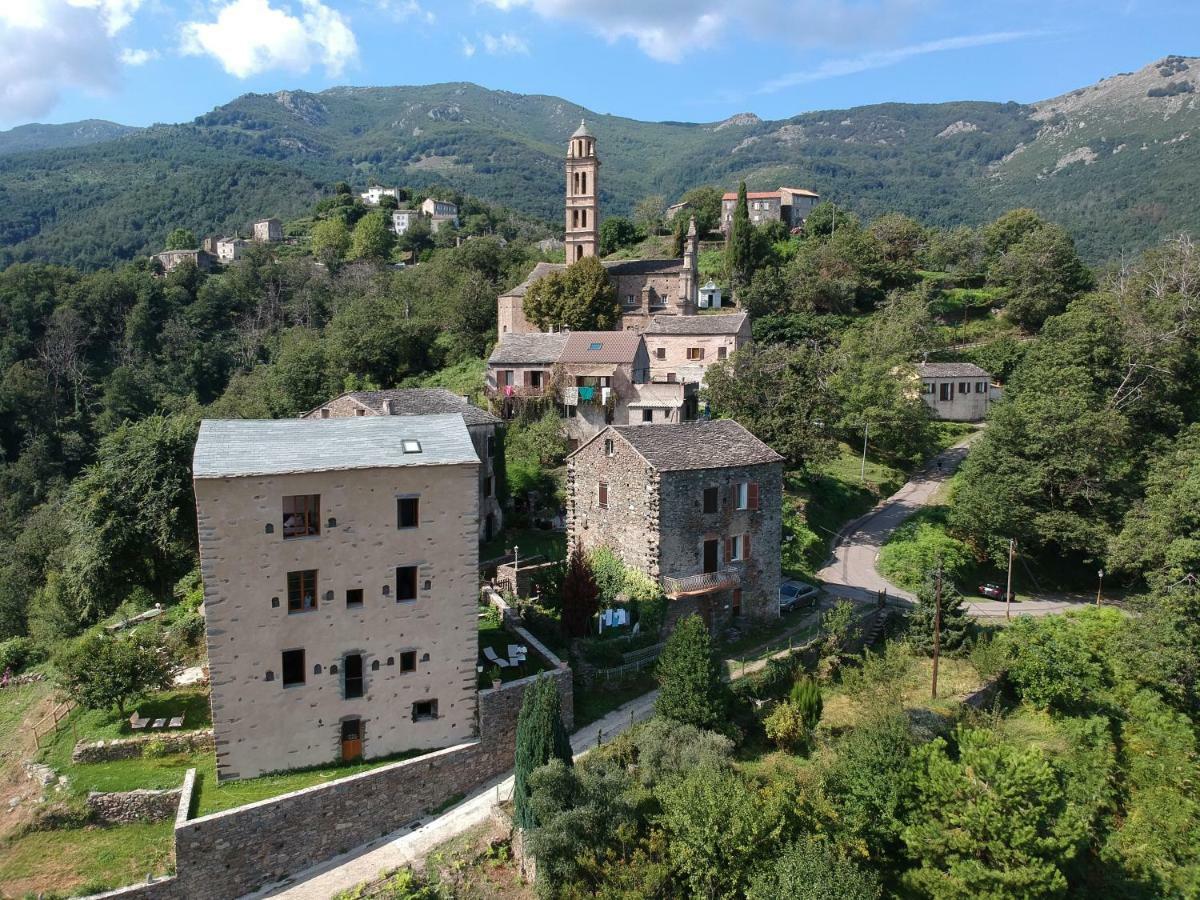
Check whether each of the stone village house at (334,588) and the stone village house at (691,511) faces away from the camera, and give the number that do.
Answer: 0

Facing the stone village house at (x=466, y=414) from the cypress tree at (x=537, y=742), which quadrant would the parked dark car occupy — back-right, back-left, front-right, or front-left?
front-right

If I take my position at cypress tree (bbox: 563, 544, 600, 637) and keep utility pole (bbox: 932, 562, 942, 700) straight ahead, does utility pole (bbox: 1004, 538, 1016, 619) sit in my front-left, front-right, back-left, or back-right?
front-left

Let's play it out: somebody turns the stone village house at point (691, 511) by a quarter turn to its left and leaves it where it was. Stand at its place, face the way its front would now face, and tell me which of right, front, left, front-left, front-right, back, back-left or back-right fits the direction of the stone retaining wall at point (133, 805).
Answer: back

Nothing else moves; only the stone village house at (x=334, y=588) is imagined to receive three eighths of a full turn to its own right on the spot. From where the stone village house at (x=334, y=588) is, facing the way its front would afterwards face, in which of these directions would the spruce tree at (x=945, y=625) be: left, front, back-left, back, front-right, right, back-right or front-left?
back-right

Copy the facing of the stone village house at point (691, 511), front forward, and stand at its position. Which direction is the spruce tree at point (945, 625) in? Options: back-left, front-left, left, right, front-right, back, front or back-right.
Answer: front-left

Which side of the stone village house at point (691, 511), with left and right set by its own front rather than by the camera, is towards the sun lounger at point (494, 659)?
right

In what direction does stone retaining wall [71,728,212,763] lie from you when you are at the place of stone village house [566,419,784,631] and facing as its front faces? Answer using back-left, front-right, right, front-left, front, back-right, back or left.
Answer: right

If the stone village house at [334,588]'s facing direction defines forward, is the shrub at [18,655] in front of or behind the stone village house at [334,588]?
behind

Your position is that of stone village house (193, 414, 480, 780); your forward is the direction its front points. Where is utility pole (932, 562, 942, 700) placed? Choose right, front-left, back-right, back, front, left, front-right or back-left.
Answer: left

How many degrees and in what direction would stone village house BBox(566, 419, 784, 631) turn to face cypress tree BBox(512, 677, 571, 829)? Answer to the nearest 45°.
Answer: approximately 45° to its right

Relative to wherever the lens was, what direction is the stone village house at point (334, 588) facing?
facing the viewer

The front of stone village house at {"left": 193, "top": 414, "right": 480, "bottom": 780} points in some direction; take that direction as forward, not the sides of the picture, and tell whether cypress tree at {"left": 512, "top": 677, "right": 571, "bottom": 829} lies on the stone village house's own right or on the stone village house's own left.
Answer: on the stone village house's own left

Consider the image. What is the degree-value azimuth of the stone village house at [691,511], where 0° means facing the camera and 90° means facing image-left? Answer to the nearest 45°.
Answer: approximately 315°
